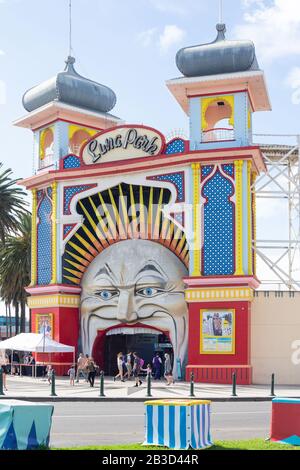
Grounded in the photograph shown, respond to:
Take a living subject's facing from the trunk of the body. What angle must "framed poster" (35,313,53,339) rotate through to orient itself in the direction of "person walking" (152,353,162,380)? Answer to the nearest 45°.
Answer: approximately 45° to its left

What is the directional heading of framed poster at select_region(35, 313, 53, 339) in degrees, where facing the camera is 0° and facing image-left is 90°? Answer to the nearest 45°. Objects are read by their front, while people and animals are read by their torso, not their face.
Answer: approximately 0°

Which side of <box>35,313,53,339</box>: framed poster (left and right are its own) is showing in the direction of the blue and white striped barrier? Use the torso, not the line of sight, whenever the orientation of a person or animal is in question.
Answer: front

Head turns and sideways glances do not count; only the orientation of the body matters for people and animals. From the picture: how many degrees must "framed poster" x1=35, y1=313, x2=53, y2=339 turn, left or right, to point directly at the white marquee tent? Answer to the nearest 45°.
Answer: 0° — it already faces it

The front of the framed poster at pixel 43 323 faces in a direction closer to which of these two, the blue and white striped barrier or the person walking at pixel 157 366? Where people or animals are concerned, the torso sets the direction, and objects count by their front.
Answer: the blue and white striped barrier
